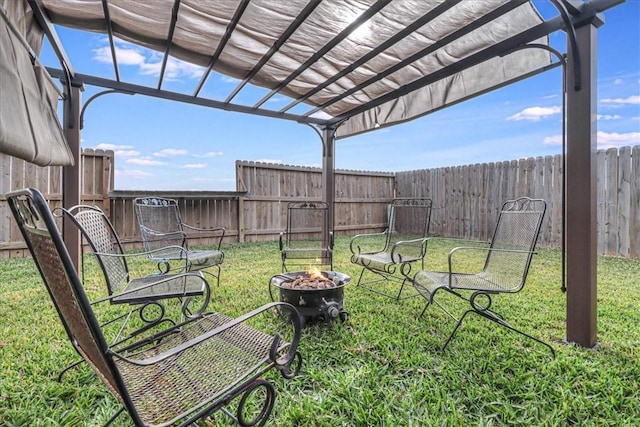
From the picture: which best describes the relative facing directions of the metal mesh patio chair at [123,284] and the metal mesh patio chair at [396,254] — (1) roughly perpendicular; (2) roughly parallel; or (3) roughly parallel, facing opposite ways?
roughly parallel, facing opposite ways

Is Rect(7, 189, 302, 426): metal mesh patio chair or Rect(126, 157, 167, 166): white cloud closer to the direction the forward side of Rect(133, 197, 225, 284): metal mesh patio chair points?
the metal mesh patio chair

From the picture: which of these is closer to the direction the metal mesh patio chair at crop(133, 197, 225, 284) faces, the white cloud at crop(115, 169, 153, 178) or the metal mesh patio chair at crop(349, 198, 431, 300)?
the metal mesh patio chair

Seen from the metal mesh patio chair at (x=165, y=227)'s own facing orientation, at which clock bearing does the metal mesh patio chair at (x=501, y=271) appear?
the metal mesh patio chair at (x=501, y=271) is roughly at 12 o'clock from the metal mesh patio chair at (x=165, y=227).

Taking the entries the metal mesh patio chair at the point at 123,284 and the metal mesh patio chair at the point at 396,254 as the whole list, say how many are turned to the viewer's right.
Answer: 1

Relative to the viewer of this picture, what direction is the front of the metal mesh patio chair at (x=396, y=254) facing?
facing the viewer and to the left of the viewer

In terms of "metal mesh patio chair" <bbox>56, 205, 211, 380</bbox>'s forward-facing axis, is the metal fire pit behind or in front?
in front

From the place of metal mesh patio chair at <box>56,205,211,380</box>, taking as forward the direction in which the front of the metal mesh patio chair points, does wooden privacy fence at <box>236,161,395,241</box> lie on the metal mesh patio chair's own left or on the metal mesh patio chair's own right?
on the metal mesh patio chair's own left

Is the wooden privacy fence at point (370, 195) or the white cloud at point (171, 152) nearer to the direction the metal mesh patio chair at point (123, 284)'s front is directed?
the wooden privacy fence

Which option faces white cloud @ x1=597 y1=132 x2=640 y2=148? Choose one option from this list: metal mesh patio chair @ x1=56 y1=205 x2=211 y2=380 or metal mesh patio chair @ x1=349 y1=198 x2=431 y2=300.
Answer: metal mesh patio chair @ x1=56 y1=205 x2=211 y2=380

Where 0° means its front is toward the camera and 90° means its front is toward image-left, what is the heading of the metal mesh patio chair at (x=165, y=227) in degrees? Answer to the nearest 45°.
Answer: approximately 315°

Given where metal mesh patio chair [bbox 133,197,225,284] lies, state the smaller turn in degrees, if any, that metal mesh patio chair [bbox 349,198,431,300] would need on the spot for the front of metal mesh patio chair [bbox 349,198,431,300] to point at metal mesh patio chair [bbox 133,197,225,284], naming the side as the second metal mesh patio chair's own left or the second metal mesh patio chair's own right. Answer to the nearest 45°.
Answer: approximately 45° to the second metal mesh patio chair's own right

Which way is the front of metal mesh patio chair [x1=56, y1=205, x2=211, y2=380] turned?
to the viewer's right

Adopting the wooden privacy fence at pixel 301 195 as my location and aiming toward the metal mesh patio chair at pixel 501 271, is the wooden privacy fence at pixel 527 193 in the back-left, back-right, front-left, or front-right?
front-left

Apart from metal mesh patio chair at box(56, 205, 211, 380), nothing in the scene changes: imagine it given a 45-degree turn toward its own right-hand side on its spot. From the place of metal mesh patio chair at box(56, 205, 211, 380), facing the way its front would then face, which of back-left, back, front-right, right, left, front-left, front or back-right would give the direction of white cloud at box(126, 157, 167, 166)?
back-left

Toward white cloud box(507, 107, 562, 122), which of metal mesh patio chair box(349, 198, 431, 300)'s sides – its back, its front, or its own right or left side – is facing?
back
